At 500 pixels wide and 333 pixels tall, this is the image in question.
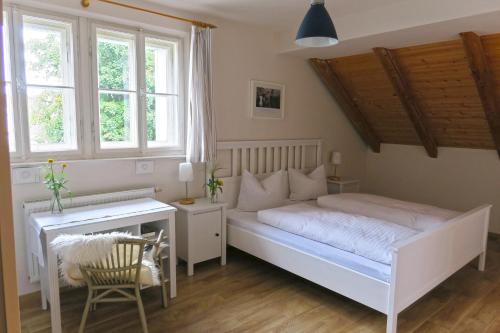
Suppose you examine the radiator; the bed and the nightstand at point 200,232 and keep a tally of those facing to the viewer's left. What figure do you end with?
0

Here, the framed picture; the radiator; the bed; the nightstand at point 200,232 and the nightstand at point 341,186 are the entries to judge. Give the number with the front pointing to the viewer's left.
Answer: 0

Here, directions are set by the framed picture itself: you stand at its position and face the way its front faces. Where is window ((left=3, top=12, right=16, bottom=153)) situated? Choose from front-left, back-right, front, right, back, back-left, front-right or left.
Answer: right

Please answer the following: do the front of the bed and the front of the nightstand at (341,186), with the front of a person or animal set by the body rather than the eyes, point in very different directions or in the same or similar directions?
same or similar directions

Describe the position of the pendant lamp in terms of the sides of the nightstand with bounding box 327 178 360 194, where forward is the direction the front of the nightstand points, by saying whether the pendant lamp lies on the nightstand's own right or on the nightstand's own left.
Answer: on the nightstand's own right

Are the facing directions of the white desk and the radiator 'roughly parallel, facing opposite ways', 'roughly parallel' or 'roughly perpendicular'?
roughly parallel

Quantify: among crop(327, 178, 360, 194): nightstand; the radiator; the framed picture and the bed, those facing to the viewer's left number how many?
0

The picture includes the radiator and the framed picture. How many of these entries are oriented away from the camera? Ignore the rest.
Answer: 0

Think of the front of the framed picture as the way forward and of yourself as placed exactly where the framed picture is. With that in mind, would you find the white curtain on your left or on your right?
on your right

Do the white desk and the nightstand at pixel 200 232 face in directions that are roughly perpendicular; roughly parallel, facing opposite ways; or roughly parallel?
roughly parallel

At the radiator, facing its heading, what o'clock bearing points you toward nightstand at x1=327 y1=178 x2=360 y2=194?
The nightstand is roughly at 10 o'clock from the radiator.

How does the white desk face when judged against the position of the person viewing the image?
facing the viewer and to the right of the viewer
